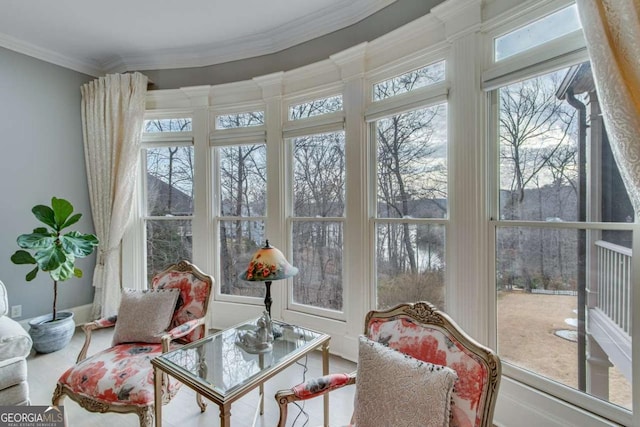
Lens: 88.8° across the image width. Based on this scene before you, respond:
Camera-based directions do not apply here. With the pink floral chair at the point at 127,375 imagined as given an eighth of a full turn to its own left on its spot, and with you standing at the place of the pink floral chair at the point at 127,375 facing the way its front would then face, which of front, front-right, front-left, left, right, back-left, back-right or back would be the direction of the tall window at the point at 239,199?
back-left

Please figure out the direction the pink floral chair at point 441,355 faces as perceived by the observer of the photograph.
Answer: facing the viewer and to the left of the viewer

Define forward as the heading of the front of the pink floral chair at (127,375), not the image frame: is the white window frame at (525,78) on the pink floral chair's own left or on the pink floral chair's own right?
on the pink floral chair's own left

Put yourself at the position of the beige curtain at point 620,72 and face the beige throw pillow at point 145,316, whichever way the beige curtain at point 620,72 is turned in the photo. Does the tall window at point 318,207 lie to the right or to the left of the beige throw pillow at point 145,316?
right

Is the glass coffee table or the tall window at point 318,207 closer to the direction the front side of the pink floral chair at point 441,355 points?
the glass coffee table

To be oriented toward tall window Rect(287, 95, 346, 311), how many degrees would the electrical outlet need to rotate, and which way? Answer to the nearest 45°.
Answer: approximately 45° to its left

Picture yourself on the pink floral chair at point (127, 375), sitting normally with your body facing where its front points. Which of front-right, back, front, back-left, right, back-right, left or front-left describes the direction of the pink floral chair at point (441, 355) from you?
left
